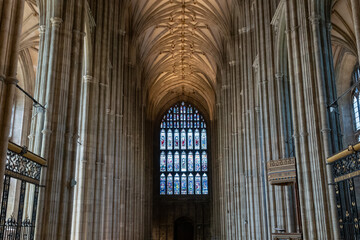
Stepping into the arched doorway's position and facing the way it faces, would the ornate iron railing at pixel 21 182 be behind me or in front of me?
in front

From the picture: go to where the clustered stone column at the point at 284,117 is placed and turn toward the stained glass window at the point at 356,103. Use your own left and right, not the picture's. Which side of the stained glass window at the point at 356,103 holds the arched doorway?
left

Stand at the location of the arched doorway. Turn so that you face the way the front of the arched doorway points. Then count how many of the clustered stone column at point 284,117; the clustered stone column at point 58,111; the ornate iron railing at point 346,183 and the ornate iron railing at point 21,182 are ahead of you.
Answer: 4

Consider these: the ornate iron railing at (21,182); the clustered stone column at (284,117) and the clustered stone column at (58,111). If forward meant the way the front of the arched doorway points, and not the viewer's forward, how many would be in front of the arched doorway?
3

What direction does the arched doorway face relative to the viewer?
toward the camera

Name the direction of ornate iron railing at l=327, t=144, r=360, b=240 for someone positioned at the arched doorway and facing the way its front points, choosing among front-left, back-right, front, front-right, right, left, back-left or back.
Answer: front

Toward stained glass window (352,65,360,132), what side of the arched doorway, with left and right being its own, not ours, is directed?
front

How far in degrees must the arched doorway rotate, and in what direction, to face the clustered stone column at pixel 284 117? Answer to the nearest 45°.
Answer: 0° — it already faces it

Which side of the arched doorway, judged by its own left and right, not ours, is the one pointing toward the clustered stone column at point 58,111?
front
